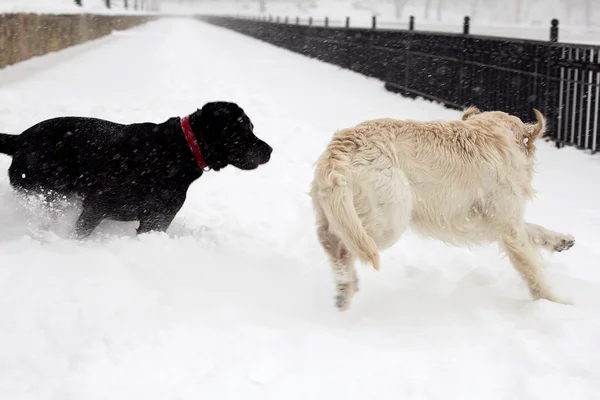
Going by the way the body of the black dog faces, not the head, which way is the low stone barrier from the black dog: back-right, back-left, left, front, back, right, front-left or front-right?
left

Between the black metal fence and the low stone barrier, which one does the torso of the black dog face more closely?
the black metal fence

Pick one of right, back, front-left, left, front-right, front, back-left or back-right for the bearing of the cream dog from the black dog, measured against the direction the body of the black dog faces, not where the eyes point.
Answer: front-right

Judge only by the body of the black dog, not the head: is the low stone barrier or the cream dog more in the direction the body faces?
the cream dog

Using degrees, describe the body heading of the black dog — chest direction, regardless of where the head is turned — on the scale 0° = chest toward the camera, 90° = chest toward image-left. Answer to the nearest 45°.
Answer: approximately 270°

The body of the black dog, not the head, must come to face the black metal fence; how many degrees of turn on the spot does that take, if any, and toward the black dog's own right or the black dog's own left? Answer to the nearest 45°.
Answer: approximately 45° to the black dog's own left

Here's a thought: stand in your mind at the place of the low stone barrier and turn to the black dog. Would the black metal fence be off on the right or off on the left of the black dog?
left
